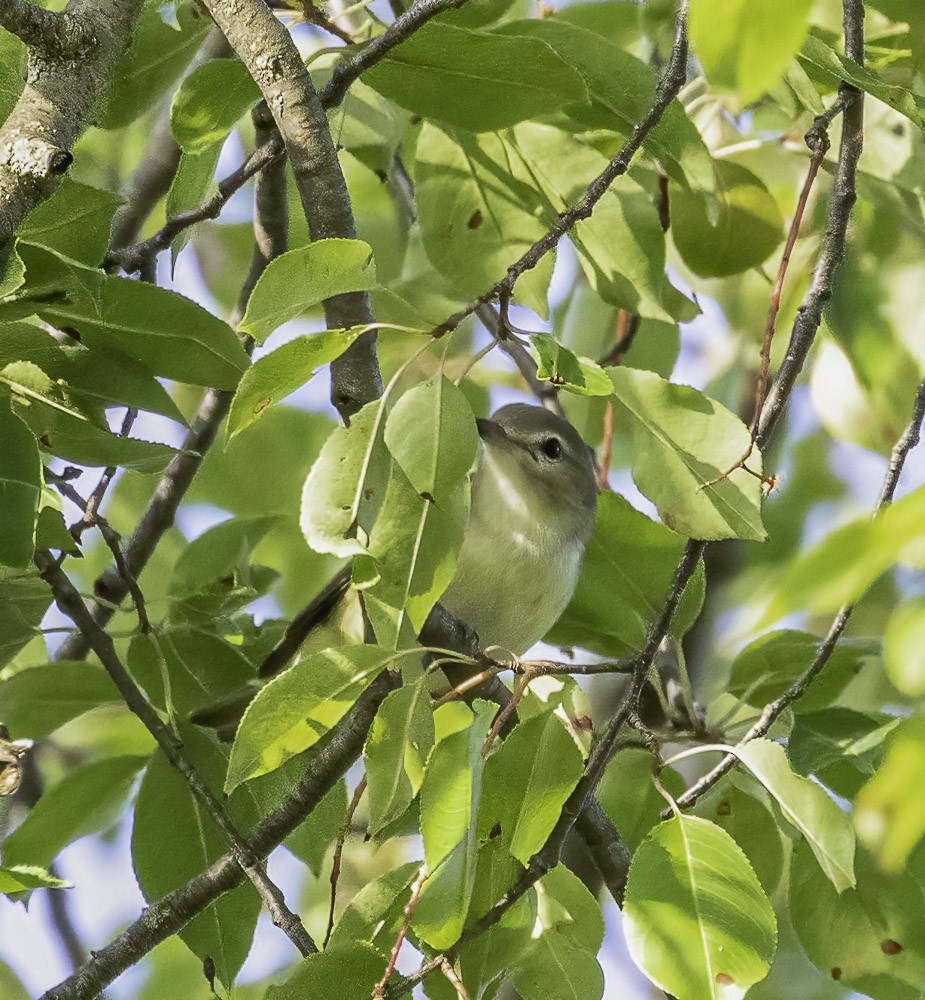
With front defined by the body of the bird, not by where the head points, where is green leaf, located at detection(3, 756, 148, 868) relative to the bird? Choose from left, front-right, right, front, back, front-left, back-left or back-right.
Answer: right

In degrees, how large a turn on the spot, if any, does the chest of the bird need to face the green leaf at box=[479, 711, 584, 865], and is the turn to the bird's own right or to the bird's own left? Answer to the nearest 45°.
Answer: approximately 45° to the bird's own right

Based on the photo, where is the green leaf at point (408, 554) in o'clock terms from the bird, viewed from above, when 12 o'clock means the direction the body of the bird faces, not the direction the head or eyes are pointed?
The green leaf is roughly at 2 o'clock from the bird.

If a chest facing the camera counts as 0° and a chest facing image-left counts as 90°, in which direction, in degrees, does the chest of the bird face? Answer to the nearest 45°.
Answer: approximately 315°

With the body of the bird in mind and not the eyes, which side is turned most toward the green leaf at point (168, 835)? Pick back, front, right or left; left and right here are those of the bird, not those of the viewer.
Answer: right

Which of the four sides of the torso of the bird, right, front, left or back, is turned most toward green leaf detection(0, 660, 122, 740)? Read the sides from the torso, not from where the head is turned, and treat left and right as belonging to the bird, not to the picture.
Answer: right
